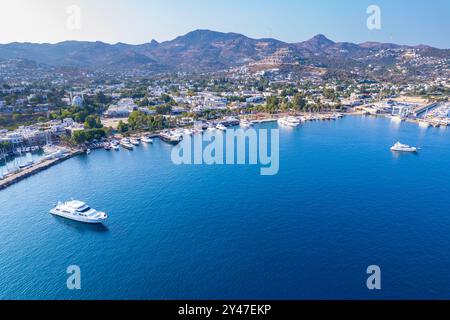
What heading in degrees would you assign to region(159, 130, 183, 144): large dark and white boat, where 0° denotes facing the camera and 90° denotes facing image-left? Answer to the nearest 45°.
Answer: approximately 315°

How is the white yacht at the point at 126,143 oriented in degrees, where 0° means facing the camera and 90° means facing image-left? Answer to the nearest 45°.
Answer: approximately 315°

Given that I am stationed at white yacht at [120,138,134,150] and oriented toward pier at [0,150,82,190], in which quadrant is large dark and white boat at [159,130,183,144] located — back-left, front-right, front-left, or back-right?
back-left

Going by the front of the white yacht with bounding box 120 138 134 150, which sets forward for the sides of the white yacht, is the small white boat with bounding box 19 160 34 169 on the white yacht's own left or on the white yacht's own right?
on the white yacht's own right

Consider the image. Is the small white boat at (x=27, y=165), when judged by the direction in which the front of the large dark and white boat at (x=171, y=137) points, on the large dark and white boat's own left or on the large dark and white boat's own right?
on the large dark and white boat's own right

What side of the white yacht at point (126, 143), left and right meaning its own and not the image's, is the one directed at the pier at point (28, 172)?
right

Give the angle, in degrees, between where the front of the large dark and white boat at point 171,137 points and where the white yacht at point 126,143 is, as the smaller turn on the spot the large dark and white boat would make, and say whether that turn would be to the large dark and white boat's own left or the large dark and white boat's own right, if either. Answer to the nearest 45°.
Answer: approximately 90° to the large dark and white boat's own right

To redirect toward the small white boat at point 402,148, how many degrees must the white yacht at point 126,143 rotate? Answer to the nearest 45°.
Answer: approximately 45° to its left
